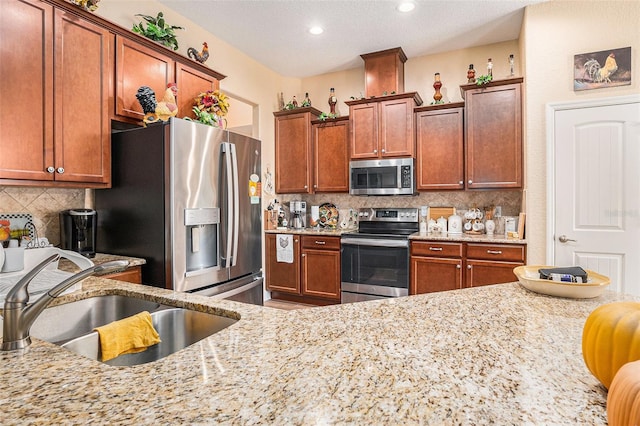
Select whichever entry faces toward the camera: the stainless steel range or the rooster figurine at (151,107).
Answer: the stainless steel range

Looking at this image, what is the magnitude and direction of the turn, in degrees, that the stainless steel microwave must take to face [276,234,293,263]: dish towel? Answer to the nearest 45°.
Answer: approximately 90° to its right

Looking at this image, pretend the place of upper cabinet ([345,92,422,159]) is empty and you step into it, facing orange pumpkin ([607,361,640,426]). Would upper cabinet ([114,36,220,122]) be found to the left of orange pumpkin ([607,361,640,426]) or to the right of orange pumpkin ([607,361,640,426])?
right

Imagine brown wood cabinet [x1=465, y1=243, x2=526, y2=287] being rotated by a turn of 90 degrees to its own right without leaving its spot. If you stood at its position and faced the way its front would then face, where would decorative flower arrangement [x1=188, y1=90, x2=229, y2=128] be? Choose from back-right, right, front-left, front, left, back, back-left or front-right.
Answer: front-left

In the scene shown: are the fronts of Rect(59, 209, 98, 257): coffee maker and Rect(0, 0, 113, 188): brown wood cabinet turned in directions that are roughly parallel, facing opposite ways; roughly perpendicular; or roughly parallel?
roughly parallel

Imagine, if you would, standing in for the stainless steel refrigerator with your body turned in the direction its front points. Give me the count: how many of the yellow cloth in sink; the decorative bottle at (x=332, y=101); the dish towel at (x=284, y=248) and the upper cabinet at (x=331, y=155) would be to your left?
3

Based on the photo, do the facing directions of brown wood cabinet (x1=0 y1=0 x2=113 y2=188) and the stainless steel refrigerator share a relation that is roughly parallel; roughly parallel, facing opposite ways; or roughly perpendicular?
roughly parallel

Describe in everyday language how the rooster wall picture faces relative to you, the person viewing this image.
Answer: facing the viewer and to the left of the viewer

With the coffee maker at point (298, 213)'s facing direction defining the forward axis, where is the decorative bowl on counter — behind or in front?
in front

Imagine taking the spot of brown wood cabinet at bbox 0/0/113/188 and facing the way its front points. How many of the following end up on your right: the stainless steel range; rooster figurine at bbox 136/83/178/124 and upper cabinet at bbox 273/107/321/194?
0

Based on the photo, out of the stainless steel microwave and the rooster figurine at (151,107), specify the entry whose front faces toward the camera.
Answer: the stainless steel microwave

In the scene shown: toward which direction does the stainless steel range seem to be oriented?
toward the camera

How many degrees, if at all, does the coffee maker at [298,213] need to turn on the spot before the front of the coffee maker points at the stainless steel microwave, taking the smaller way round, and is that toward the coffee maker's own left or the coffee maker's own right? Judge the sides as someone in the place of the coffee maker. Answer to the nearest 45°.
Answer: approximately 45° to the coffee maker's own left

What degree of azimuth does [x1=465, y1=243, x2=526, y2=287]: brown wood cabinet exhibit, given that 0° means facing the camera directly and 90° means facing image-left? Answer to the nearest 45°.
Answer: approximately 0°

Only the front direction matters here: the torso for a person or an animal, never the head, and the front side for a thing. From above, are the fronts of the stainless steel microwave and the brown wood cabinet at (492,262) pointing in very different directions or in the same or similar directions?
same or similar directions

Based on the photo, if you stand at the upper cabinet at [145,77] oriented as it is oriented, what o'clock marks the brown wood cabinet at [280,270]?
The brown wood cabinet is roughly at 9 o'clock from the upper cabinet.

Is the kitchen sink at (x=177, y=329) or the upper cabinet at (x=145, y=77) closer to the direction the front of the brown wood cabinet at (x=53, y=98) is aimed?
the kitchen sink

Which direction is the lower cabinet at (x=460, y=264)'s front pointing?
toward the camera
